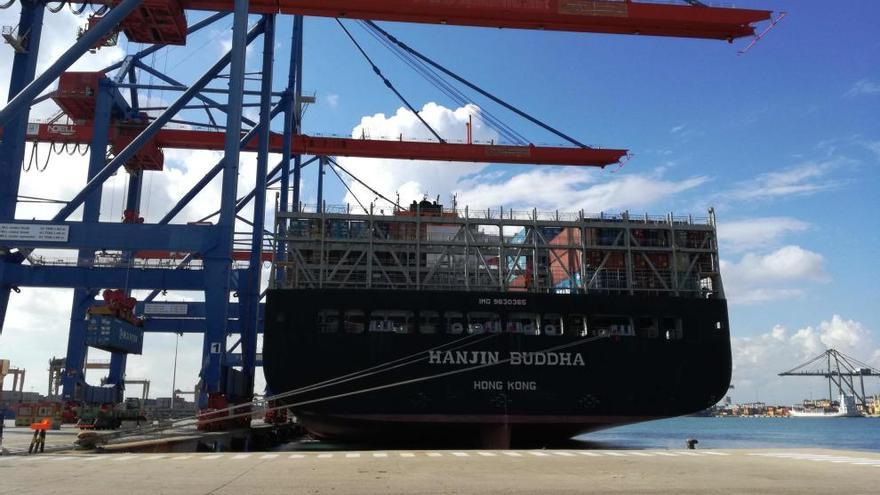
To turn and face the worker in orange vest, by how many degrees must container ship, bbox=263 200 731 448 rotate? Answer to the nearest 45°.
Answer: approximately 135° to its left

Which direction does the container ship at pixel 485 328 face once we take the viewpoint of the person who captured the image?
facing away from the viewer

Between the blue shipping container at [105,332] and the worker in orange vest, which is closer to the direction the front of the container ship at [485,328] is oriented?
the blue shipping container

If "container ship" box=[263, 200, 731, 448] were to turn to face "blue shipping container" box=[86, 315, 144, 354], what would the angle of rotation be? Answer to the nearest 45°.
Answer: approximately 90° to its left
